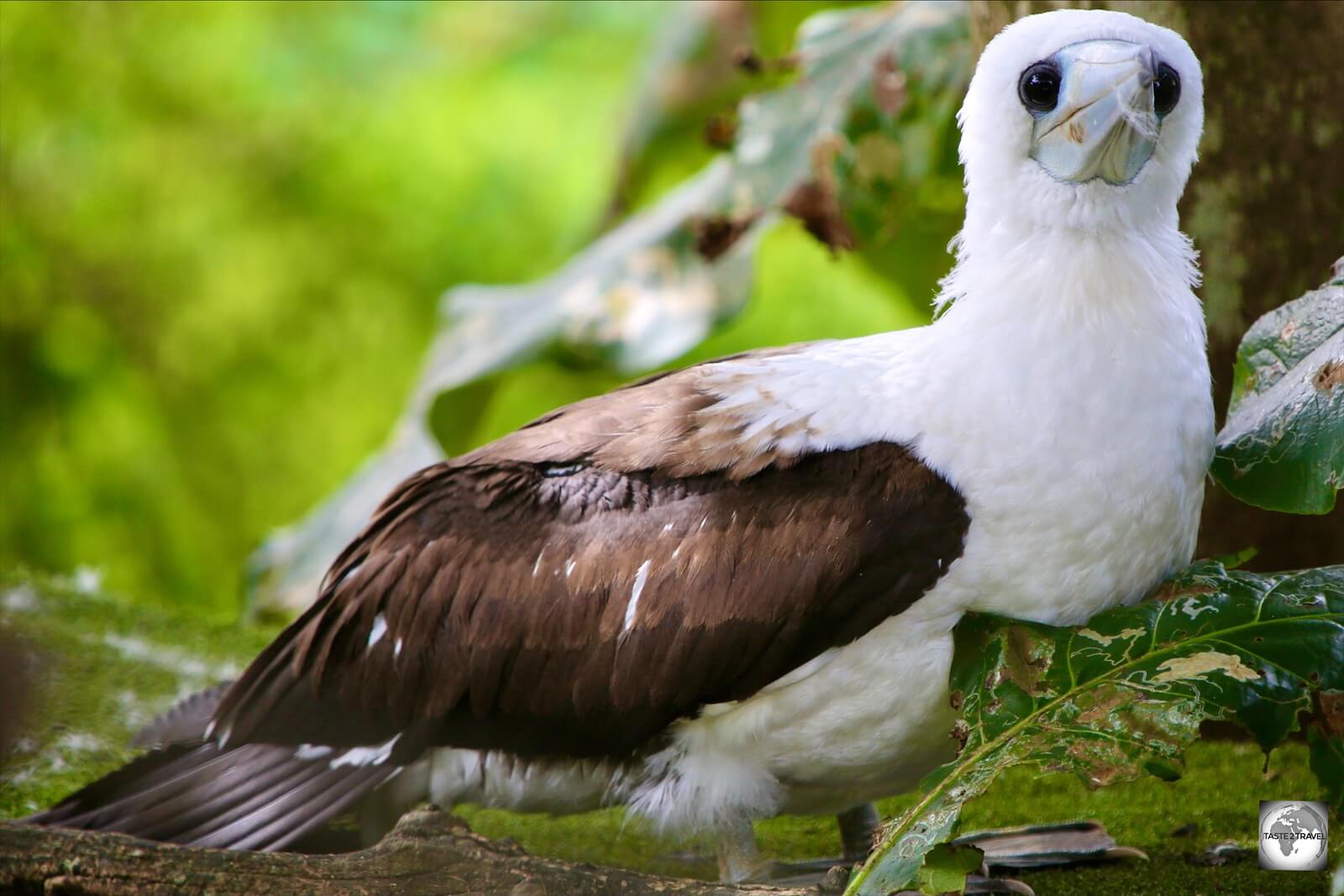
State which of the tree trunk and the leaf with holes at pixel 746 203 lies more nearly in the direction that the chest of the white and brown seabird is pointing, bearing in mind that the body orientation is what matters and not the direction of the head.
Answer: the tree trunk

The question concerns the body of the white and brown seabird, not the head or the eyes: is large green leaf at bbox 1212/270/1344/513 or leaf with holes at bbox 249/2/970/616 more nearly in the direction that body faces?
the large green leaf

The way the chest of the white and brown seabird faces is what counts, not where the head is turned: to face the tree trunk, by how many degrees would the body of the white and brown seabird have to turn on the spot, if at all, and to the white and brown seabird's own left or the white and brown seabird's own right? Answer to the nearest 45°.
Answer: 0° — it already faces it

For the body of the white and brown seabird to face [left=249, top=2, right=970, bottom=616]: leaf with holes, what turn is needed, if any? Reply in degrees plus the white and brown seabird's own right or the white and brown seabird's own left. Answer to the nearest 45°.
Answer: approximately 90° to the white and brown seabird's own left

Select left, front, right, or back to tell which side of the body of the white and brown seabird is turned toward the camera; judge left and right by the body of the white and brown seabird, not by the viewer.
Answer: right
